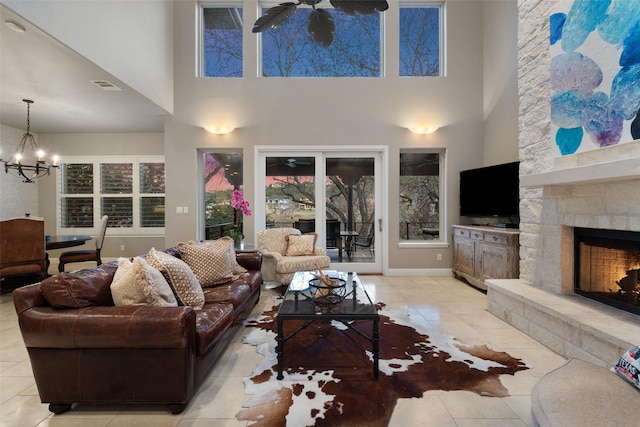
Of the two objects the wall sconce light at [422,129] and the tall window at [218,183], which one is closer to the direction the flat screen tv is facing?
the tall window

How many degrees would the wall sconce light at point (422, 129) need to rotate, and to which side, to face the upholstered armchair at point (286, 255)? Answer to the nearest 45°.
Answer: approximately 45° to its right

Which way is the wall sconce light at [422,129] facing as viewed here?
toward the camera

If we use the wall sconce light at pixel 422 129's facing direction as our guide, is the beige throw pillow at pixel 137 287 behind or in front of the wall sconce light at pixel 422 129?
in front

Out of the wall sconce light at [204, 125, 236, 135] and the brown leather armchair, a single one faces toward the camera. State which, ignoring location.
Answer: the wall sconce light

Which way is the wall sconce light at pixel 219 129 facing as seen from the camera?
toward the camera

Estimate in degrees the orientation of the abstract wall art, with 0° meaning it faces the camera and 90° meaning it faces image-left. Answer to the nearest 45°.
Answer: approximately 45°

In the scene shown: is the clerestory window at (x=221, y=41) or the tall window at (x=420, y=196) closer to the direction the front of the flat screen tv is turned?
the clerestory window

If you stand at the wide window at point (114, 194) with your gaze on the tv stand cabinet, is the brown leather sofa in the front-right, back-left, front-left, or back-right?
front-right

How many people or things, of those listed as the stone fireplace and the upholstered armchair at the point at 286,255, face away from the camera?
0

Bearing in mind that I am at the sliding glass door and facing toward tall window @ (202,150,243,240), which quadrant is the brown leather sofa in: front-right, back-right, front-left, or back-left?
front-left

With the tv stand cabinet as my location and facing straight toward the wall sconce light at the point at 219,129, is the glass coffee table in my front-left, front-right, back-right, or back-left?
front-left

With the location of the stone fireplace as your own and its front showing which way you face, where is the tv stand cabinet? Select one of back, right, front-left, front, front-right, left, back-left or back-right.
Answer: right

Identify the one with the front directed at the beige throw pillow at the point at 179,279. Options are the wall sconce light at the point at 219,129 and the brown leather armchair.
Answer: the wall sconce light

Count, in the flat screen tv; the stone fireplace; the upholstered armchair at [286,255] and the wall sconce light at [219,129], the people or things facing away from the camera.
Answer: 0
